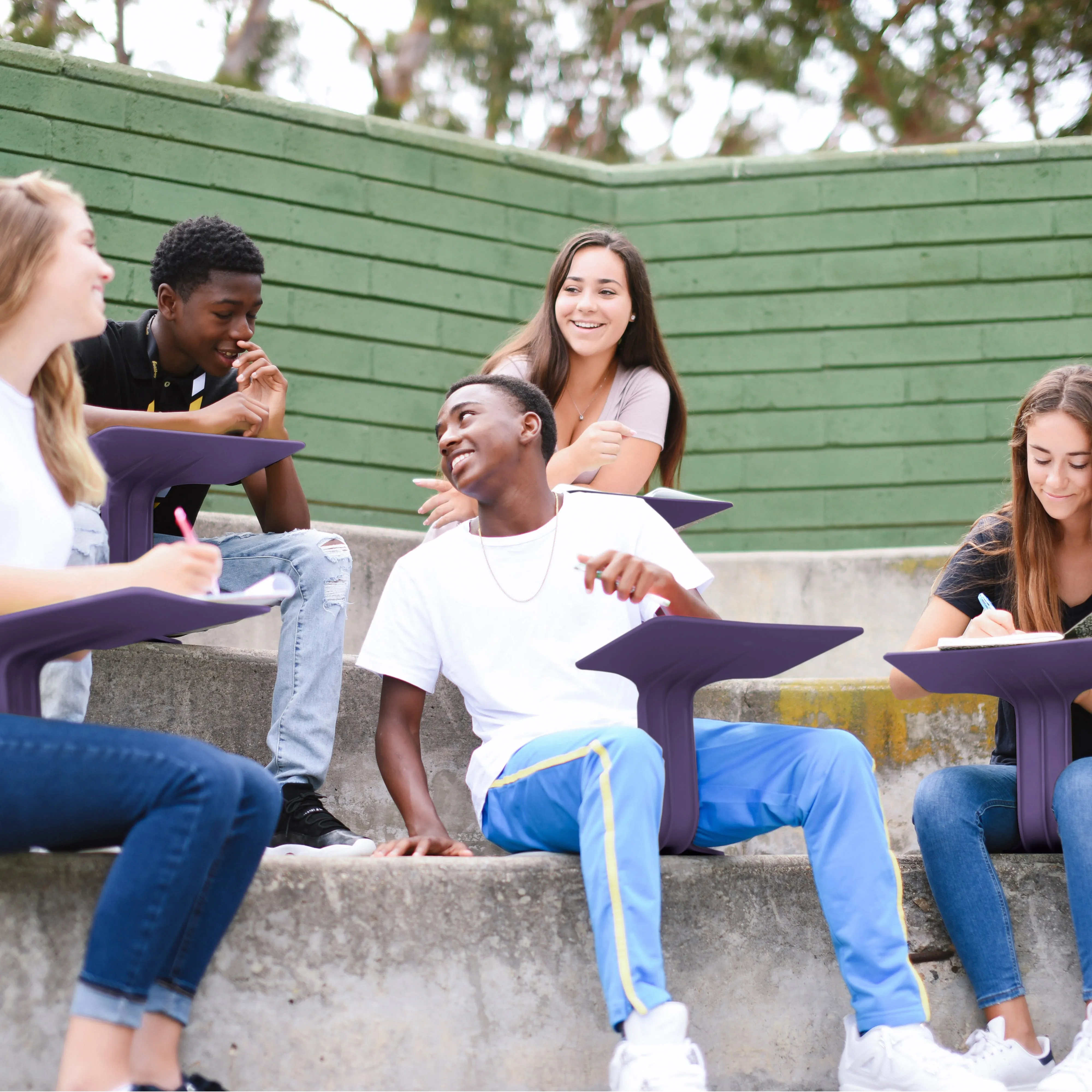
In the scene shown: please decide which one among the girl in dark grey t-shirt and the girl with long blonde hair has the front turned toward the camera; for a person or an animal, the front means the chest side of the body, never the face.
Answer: the girl in dark grey t-shirt

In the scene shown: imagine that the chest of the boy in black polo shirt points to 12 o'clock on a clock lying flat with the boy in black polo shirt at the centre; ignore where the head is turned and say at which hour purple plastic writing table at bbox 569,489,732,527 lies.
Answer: The purple plastic writing table is roughly at 11 o'clock from the boy in black polo shirt.

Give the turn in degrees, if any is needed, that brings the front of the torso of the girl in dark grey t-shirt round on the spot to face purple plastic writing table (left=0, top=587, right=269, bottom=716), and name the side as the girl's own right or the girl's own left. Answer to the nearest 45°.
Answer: approximately 45° to the girl's own right

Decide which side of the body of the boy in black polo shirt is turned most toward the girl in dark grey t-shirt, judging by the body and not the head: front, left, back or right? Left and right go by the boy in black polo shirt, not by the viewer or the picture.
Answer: front

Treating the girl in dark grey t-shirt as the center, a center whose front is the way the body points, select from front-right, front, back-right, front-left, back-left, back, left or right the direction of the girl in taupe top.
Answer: back-right

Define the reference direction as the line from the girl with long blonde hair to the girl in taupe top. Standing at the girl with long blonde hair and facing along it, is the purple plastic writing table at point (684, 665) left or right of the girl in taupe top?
right

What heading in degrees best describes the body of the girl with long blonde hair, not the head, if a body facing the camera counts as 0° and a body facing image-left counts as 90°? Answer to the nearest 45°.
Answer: approximately 270°

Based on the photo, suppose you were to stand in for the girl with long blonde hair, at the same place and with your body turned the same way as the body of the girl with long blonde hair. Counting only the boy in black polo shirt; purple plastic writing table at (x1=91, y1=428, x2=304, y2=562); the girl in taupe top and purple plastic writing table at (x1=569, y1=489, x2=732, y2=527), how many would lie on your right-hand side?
0

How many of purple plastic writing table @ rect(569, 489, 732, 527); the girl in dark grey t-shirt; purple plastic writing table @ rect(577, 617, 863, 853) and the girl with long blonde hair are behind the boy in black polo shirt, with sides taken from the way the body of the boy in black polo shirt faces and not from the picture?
0

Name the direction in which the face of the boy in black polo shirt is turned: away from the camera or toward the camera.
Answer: toward the camera

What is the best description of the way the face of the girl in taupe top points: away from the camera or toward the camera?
toward the camera

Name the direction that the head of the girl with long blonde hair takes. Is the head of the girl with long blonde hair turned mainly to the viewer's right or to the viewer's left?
to the viewer's right

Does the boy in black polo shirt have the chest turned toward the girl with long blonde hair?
no

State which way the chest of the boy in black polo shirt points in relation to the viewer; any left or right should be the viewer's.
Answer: facing the viewer and to the right of the viewer

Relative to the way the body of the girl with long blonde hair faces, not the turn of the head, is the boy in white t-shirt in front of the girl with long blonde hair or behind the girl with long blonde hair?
in front

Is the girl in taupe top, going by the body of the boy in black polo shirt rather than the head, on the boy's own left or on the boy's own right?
on the boy's own left

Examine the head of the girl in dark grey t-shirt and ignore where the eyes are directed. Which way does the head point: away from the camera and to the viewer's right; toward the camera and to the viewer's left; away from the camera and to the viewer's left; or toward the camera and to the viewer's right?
toward the camera and to the viewer's left

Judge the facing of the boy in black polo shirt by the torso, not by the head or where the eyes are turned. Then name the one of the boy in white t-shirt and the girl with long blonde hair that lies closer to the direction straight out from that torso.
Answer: the boy in white t-shirt

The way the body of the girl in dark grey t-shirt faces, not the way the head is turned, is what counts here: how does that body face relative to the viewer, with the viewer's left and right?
facing the viewer
